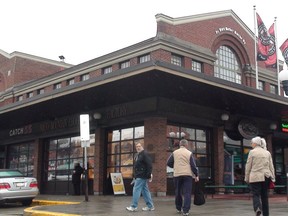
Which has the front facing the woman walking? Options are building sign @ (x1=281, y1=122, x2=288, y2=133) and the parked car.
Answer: the building sign

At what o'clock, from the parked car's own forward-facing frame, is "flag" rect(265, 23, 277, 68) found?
The flag is roughly at 4 o'clock from the parked car.

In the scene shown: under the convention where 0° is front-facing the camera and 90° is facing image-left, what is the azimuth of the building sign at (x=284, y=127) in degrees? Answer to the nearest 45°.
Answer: approximately 0°

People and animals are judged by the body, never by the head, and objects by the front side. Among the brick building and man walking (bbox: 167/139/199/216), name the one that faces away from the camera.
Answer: the man walking

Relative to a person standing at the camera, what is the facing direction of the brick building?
facing the viewer and to the right of the viewer

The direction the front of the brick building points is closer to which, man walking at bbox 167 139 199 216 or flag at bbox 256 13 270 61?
the man walking

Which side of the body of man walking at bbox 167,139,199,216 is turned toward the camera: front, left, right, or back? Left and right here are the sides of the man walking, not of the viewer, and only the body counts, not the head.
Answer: back

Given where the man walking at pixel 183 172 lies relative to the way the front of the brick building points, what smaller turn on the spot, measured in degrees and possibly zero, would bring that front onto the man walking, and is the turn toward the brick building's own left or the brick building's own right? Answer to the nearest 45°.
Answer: approximately 45° to the brick building's own right

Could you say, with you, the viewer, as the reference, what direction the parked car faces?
facing away from the viewer and to the left of the viewer

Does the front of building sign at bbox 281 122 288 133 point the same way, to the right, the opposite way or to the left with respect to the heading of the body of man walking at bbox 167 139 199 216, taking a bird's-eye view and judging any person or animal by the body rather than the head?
the opposite way

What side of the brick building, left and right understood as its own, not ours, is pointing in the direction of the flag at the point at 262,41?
left

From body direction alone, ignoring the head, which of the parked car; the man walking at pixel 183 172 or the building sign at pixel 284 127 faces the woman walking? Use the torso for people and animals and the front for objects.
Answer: the building sign
